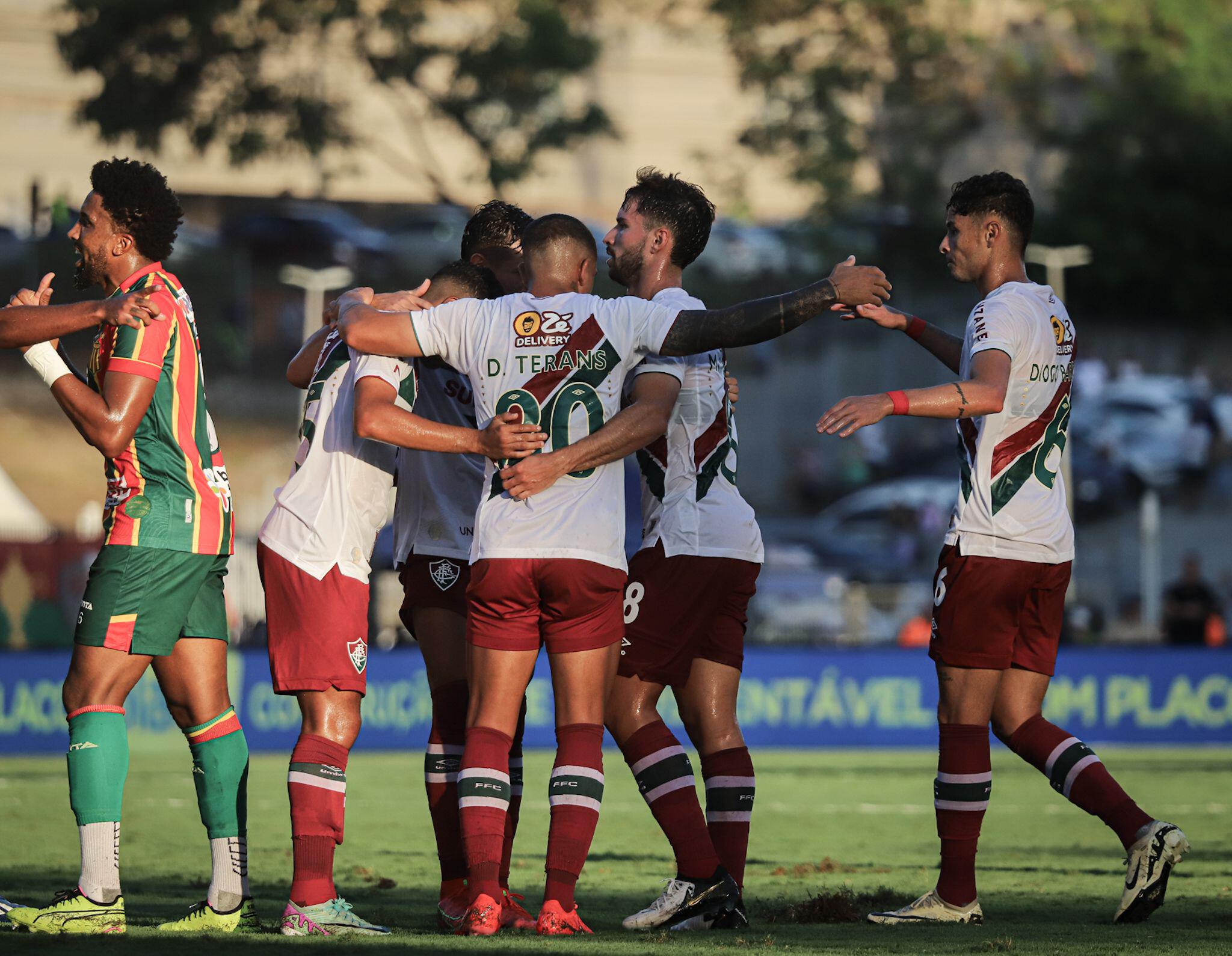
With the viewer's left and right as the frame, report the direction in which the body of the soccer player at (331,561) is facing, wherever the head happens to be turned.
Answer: facing to the right of the viewer

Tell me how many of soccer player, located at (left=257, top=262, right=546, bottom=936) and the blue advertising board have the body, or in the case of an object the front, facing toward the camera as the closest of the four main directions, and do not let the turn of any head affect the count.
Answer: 1

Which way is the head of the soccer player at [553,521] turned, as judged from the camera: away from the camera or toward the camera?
away from the camera

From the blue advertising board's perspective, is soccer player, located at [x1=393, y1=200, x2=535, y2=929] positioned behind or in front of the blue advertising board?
in front

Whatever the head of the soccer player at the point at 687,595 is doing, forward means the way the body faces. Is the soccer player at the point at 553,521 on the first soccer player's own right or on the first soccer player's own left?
on the first soccer player's own left

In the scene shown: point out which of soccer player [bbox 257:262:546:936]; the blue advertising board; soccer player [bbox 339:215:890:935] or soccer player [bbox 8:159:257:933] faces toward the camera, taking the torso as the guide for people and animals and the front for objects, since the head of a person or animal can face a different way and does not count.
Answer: the blue advertising board

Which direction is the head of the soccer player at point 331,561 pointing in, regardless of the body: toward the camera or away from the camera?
away from the camera

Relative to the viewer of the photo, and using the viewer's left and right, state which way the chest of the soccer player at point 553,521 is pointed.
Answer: facing away from the viewer
